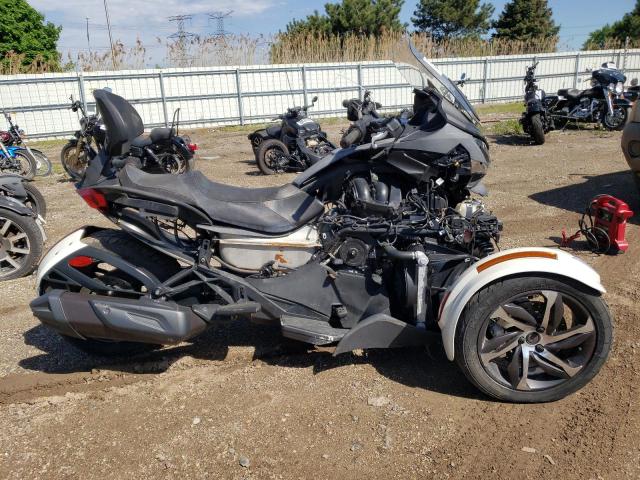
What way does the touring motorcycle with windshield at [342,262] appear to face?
to the viewer's right

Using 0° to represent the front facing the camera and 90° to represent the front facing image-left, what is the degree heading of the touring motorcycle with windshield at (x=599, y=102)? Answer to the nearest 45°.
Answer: approximately 315°
